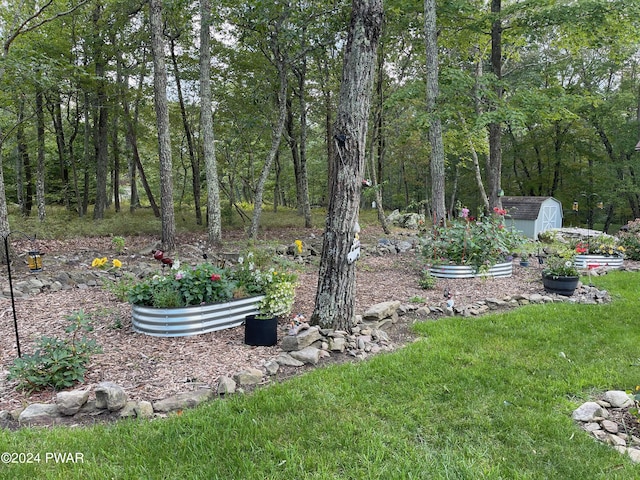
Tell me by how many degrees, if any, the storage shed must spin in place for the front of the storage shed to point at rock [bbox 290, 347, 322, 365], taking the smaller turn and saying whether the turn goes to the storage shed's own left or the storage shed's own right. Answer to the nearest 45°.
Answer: approximately 45° to the storage shed's own right

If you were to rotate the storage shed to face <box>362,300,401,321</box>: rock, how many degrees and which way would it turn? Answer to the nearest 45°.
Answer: approximately 45° to its right

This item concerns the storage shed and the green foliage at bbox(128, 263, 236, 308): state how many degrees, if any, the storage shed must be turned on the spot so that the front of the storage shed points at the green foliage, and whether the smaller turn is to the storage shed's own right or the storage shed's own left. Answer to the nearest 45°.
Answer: approximately 45° to the storage shed's own right

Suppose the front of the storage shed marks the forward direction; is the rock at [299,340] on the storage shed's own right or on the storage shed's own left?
on the storage shed's own right

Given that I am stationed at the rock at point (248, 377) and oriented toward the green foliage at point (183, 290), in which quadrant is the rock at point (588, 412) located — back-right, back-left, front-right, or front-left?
back-right

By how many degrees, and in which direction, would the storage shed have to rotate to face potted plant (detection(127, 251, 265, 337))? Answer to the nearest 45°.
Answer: approximately 45° to its right

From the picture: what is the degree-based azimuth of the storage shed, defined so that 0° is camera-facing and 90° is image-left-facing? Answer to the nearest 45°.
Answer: approximately 315°
